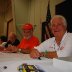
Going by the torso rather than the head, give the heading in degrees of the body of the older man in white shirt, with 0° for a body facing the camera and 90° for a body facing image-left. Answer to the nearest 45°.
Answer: approximately 45°
